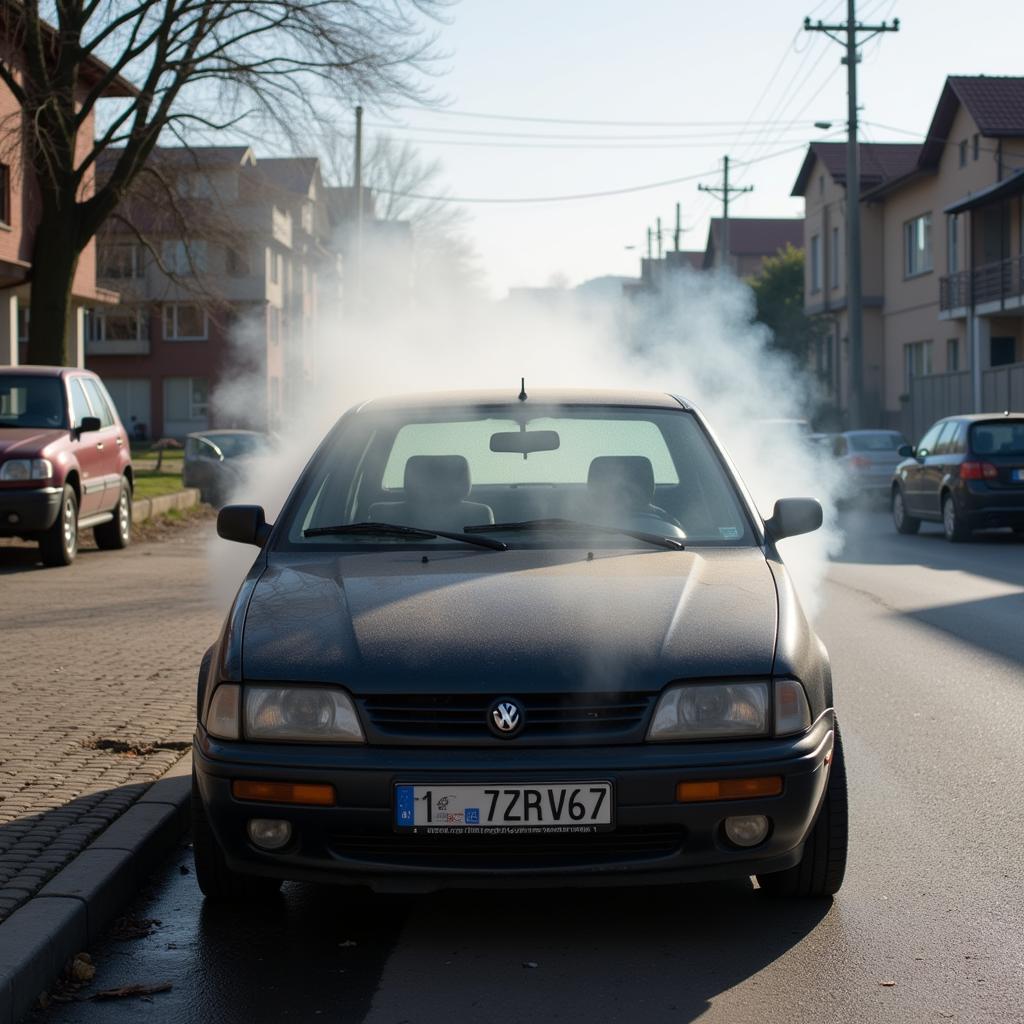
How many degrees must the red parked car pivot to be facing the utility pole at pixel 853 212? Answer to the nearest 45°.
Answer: approximately 180°

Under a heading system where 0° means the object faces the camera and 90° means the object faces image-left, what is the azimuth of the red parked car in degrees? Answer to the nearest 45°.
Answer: approximately 45°

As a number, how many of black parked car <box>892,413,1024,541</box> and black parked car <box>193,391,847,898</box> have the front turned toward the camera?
1

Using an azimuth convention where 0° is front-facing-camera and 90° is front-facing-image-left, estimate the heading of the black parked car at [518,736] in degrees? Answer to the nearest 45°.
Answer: approximately 0°

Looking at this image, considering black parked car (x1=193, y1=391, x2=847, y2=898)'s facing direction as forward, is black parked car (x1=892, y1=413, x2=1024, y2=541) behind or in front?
behind

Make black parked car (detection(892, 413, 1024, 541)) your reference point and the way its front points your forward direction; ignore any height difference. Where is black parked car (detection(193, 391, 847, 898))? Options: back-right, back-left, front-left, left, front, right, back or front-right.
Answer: back-left

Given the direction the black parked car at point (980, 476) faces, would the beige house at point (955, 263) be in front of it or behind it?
in front

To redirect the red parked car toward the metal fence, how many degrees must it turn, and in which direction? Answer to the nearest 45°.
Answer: approximately 180°

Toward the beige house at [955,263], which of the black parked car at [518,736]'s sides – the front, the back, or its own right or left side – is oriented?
back

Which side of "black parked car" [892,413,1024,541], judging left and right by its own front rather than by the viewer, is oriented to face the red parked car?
left

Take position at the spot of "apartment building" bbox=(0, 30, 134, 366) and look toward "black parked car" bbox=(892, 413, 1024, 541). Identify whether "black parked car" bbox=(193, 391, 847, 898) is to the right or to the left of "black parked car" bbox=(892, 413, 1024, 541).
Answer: right

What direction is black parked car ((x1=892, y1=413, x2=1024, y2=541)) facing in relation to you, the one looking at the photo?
facing away from the viewer and to the left of the viewer
